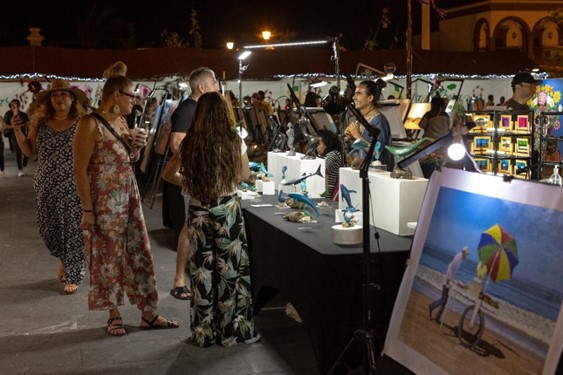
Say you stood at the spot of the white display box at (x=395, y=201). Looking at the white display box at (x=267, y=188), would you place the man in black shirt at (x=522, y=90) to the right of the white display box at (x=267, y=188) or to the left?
right

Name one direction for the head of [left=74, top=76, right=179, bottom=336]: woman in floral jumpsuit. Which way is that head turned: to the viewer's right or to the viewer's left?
to the viewer's right

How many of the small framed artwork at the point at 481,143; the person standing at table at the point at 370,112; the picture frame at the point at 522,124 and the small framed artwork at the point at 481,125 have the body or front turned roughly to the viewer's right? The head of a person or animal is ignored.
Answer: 0

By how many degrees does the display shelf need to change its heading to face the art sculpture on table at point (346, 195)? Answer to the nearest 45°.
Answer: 0° — it already faces it

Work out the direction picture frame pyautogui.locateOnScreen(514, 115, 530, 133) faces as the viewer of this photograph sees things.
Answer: facing the viewer

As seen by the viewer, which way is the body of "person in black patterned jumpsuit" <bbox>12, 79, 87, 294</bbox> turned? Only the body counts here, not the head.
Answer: toward the camera

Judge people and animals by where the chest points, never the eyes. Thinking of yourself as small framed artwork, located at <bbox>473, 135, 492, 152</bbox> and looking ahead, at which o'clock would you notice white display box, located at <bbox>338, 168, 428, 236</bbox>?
The white display box is roughly at 12 o'clock from the small framed artwork.

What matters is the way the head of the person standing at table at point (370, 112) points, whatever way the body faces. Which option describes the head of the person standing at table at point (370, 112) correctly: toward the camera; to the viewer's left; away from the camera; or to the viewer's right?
to the viewer's left

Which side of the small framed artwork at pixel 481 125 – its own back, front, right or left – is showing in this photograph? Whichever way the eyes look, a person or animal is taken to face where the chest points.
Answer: front

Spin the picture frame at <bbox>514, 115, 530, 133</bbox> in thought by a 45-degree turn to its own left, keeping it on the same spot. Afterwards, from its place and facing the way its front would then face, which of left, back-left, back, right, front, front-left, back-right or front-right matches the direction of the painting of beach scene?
front-right

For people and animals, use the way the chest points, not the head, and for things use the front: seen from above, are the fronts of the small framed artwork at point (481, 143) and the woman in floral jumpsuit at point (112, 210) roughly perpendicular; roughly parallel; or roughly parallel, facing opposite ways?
roughly perpendicular

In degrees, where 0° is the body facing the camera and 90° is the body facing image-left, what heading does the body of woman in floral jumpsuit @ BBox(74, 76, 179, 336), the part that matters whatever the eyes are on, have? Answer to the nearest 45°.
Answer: approximately 315°

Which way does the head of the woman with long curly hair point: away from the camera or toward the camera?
away from the camera
